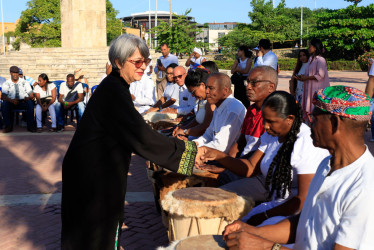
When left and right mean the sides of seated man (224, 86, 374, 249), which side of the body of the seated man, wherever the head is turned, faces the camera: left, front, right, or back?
left

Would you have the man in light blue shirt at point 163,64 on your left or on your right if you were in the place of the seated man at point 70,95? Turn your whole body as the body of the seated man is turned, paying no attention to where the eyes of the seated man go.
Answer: on your left

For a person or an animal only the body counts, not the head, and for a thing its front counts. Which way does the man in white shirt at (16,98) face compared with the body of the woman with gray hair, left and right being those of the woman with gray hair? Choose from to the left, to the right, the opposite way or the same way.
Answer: to the right

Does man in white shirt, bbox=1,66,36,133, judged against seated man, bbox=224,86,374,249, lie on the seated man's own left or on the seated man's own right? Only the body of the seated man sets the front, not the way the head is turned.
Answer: on the seated man's own right

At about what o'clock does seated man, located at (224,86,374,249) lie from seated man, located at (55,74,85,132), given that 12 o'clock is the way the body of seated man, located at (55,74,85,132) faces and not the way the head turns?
seated man, located at (224,86,374,249) is roughly at 12 o'clock from seated man, located at (55,74,85,132).

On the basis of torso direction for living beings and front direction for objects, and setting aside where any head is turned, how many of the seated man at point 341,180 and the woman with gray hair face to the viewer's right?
1

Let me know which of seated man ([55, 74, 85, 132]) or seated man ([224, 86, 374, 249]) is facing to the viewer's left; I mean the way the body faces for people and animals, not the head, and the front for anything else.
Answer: seated man ([224, 86, 374, 249])

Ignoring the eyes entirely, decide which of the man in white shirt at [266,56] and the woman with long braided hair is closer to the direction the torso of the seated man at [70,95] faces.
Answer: the woman with long braided hair

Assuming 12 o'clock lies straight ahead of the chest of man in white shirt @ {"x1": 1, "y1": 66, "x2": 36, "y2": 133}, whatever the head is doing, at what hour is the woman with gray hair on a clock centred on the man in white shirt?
The woman with gray hair is roughly at 12 o'clock from the man in white shirt.

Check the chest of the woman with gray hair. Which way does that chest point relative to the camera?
to the viewer's right

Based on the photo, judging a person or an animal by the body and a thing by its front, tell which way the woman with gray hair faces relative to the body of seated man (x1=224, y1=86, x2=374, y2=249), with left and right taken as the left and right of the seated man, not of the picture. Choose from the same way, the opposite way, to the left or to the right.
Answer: the opposite way

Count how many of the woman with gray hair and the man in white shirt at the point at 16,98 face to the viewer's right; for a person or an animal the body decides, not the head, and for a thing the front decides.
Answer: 1

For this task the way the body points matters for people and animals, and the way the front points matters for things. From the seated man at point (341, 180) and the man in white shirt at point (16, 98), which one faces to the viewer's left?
the seated man

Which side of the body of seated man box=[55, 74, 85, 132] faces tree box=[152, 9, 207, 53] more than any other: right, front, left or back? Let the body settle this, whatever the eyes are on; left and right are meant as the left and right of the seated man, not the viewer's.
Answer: back
